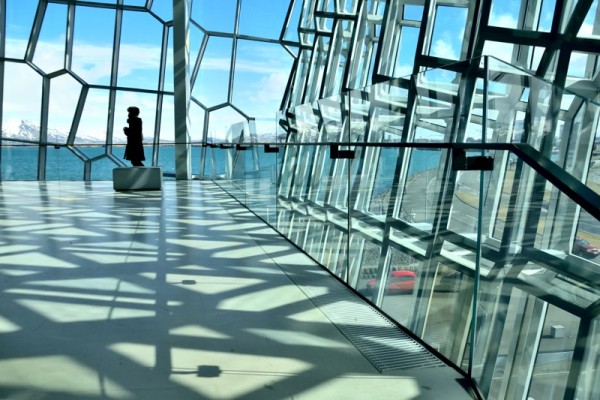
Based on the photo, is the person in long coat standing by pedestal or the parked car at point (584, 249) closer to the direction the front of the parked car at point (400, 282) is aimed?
the person in long coat standing by pedestal

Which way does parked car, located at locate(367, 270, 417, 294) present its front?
to the viewer's left
